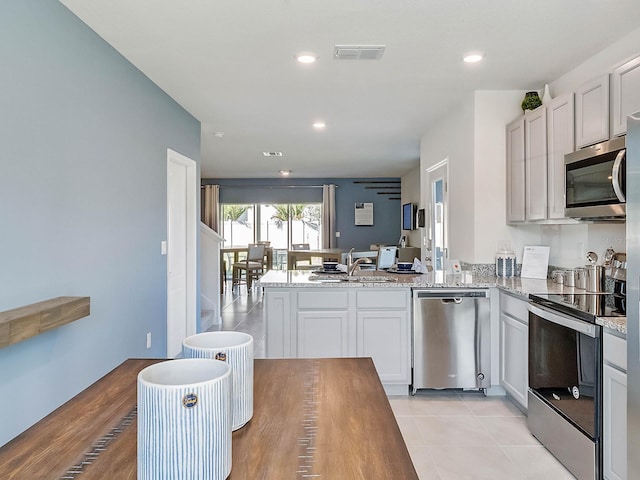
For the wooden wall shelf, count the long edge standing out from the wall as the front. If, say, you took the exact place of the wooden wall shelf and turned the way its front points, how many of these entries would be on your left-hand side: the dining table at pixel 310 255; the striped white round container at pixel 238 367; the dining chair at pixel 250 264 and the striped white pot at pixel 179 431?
2

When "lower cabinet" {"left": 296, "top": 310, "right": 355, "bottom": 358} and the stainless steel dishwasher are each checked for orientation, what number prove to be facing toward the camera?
2

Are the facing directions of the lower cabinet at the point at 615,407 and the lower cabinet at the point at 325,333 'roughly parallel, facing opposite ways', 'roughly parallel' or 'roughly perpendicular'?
roughly perpendicular

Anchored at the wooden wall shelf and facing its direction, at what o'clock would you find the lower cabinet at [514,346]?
The lower cabinet is roughly at 11 o'clock from the wooden wall shelf.

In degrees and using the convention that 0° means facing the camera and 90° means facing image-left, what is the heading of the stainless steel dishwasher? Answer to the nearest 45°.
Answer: approximately 0°

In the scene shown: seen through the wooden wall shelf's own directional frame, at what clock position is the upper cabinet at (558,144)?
The upper cabinet is roughly at 11 o'clock from the wooden wall shelf.

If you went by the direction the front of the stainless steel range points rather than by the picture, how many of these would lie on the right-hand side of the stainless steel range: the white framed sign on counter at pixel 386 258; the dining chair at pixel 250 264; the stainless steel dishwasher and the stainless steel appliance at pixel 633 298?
3
